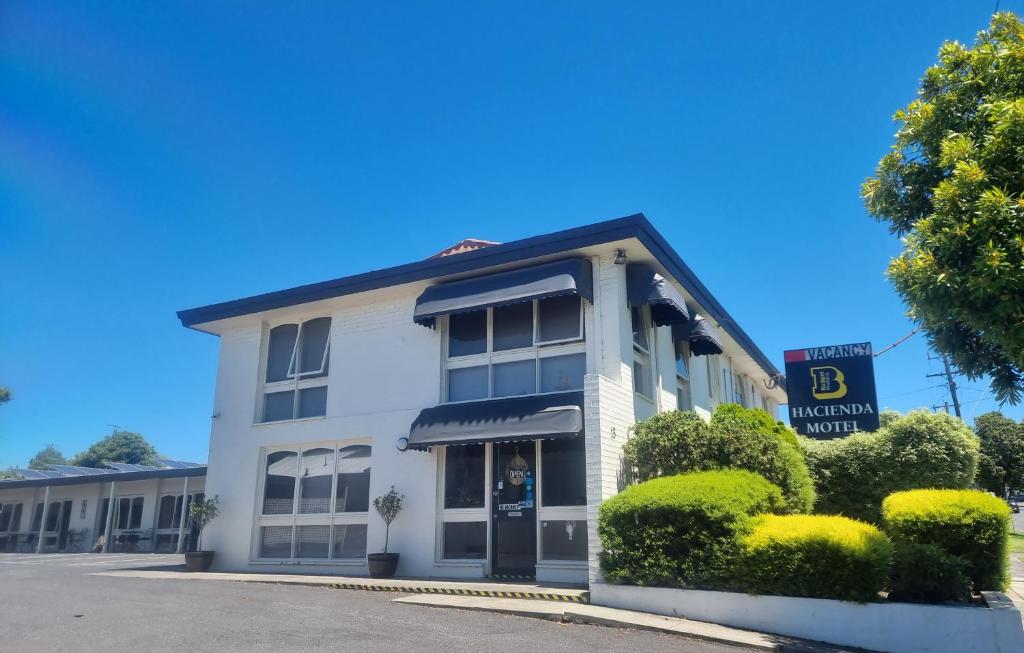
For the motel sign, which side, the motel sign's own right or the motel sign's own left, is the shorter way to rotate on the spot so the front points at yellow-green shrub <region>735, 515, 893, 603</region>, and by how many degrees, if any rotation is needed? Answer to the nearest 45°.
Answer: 0° — it already faces it

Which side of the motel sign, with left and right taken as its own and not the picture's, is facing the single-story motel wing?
right

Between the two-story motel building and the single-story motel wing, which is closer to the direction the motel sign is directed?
the two-story motel building

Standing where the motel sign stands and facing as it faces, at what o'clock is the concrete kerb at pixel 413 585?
The concrete kerb is roughly at 1 o'clock from the motel sign.

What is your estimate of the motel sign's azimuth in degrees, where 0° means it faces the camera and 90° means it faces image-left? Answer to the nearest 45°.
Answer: approximately 0°

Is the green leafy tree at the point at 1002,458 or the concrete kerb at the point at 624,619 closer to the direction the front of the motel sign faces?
the concrete kerb

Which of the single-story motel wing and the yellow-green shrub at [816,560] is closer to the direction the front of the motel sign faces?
the yellow-green shrub

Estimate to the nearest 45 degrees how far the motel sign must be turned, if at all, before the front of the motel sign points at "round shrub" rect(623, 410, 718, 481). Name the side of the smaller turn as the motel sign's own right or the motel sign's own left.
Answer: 0° — it already faces it
